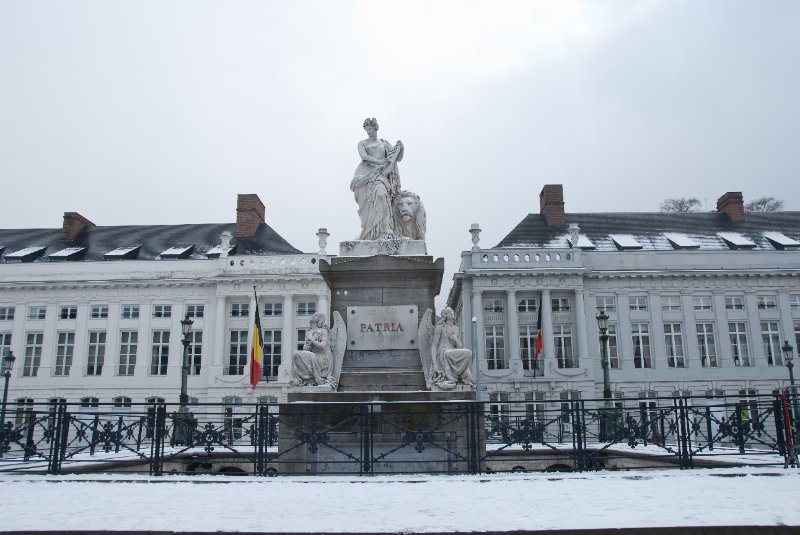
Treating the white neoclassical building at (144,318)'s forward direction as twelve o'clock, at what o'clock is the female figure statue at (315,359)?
The female figure statue is roughly at 12 o'clock from the white neoclassical building.

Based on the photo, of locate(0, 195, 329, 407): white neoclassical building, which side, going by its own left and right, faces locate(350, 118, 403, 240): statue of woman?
front

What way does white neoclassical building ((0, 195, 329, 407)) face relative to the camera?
toward the camera

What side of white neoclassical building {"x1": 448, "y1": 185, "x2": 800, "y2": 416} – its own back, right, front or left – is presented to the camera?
front

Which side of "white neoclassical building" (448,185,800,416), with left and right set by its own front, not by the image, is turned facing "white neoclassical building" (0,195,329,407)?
right

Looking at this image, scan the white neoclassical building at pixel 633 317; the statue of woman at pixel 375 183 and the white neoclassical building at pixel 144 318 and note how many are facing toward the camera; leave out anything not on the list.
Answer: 3

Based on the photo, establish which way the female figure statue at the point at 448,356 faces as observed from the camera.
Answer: facing the viewer and to the right of the viewer

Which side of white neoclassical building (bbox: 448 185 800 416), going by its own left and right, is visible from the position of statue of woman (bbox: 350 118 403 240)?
front

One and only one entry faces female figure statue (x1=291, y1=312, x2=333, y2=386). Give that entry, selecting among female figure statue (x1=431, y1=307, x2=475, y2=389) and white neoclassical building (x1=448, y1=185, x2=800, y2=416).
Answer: the white neoclassical building

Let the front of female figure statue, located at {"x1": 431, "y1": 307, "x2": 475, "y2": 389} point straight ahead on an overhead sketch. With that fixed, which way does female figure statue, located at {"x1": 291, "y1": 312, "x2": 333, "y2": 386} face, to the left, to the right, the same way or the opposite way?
to the right

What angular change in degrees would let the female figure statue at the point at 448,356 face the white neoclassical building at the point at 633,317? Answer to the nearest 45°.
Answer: approximately 135° to its left

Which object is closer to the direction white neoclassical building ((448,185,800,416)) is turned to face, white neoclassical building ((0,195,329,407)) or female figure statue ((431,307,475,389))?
the female figure statue

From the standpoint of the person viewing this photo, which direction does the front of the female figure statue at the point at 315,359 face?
facing the viewer and to the left of the viewer

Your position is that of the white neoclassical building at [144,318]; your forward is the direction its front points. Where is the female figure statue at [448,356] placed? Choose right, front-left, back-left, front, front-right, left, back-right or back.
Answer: front

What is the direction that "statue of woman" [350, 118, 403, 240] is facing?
toward the camera
